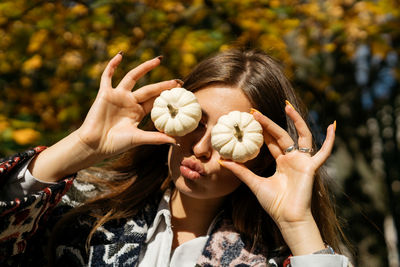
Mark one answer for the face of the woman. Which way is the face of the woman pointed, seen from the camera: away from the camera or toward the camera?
toward the camera

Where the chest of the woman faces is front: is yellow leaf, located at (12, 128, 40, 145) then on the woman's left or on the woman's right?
on the woman's right

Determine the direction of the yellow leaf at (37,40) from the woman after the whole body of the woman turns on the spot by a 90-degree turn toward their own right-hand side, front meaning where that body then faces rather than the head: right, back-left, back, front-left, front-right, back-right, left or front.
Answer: front-right

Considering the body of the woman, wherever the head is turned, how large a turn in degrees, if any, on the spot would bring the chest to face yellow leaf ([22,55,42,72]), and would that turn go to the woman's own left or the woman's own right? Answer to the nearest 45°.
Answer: approximately 135° to the woman's own right

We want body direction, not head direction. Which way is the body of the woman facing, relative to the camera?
toward the camera
